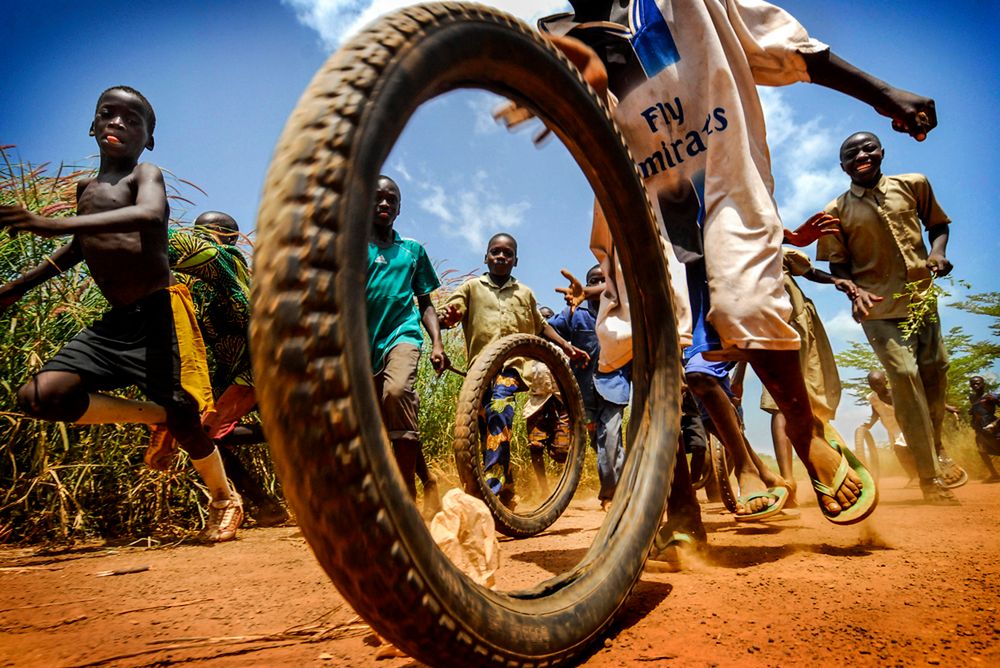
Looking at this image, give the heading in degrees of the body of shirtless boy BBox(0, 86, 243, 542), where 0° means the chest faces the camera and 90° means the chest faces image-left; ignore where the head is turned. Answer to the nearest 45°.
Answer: approximately 45°

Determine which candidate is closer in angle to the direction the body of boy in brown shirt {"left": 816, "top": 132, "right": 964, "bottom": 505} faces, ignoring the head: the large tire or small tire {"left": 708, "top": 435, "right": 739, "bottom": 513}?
the large tire

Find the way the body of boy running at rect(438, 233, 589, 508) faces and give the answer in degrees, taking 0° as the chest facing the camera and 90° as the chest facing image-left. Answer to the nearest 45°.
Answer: approximately 0°

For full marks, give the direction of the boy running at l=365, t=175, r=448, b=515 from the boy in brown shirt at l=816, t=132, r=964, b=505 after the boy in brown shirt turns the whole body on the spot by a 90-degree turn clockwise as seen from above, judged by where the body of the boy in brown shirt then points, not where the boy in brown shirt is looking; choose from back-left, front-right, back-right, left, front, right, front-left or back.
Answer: front-left

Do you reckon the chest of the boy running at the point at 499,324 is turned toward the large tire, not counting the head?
yes

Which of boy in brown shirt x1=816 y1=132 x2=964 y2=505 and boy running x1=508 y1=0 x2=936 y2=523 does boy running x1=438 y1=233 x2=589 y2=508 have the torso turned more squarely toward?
the boy running

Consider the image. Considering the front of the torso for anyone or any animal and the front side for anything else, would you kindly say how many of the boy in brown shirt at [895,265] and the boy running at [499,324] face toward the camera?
2

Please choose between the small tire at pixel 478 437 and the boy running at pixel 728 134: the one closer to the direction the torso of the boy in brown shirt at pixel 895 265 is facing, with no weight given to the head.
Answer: the boy running

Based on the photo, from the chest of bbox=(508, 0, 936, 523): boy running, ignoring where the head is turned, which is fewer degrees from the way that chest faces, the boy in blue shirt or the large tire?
the large tire
